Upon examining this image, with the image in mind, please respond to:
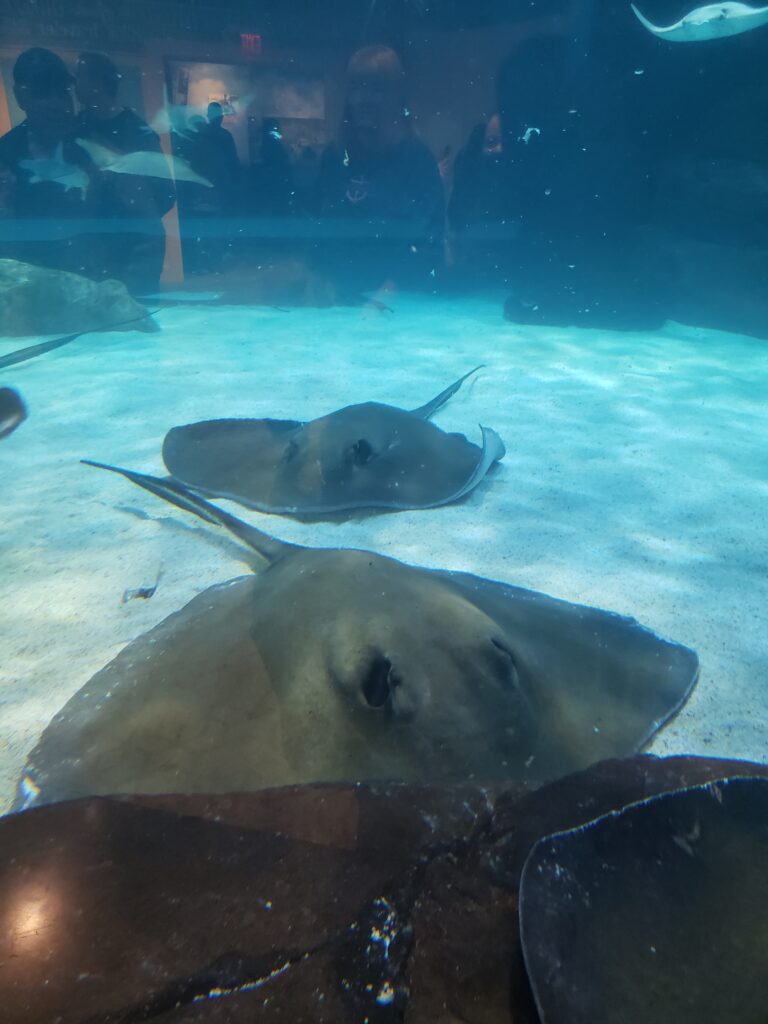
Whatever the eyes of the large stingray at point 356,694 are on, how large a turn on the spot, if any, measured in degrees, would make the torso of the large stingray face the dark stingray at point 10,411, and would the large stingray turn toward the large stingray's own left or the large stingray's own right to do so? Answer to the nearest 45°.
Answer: approximately 180°

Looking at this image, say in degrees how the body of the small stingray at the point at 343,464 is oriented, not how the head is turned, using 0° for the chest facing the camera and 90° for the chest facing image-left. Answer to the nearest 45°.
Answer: approximately 45°

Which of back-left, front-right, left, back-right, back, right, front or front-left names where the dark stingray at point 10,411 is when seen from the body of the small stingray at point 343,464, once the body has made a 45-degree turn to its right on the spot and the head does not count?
front-right

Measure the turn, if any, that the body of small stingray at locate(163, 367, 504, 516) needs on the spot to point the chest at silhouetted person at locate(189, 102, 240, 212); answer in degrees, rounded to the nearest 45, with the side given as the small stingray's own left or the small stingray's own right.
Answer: approximately 135° to the small stingray's own right

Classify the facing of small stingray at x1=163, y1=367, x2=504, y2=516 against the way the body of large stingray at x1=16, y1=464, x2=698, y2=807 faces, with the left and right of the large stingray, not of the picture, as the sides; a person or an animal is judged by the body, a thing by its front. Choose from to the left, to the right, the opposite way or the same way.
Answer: to the right

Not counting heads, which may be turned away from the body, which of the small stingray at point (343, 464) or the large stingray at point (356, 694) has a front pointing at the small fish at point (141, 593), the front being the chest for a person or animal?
the small stingray

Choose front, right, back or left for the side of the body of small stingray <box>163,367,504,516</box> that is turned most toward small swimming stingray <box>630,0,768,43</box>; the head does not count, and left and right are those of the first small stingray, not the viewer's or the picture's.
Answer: back

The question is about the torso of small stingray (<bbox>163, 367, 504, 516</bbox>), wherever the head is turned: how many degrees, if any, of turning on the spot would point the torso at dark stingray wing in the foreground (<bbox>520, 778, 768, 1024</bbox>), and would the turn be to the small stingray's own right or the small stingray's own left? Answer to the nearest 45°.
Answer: approximately 45° to the small stingray's own left

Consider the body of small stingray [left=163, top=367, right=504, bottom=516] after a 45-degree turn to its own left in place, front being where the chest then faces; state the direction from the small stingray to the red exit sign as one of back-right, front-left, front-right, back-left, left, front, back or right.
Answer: back

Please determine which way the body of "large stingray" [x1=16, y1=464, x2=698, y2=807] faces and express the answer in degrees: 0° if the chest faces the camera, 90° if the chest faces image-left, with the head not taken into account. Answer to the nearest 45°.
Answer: approximately 315°

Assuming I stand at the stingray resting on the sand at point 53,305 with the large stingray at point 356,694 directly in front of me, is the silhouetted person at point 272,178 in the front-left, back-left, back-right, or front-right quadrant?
back-left
